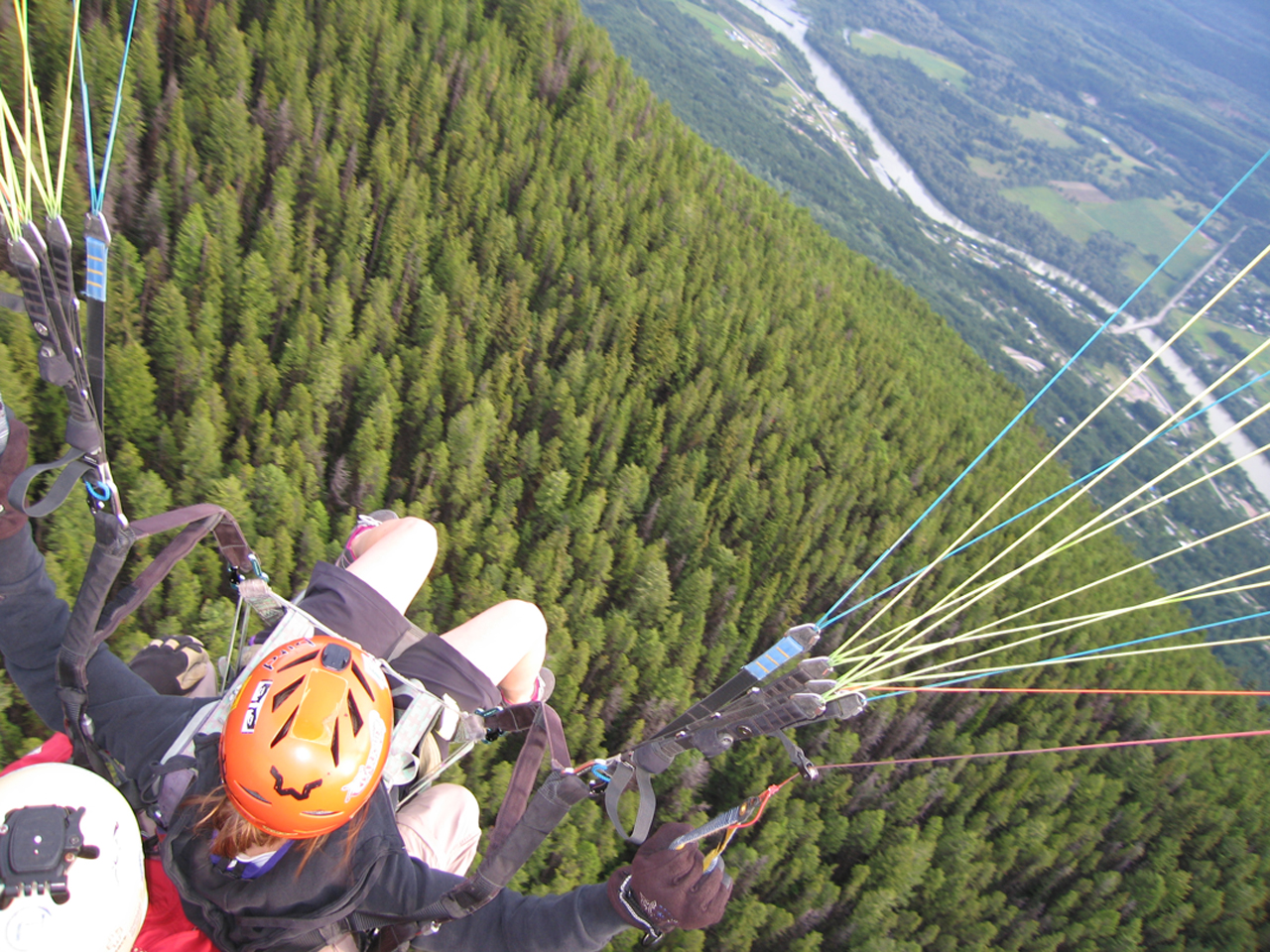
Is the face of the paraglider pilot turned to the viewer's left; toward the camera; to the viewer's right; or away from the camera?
away from the camera

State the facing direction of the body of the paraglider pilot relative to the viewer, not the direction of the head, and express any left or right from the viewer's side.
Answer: facing away from the viewer and to the right of the viewer
